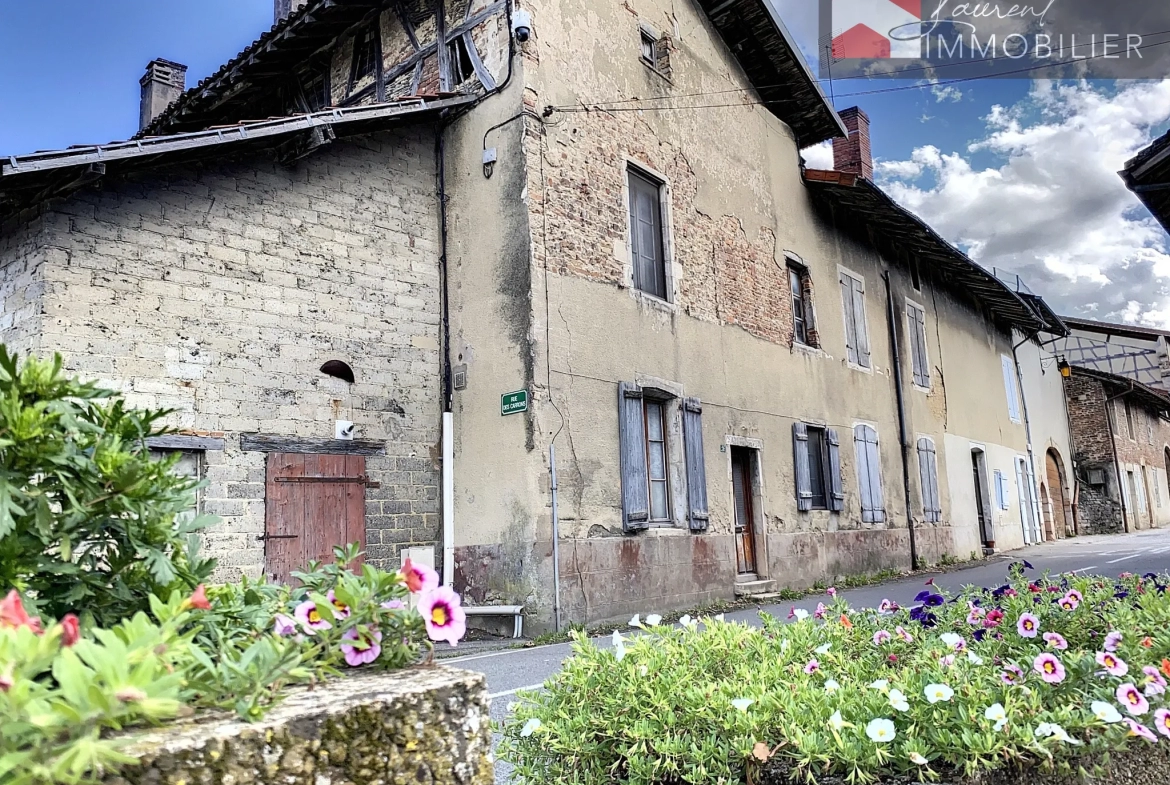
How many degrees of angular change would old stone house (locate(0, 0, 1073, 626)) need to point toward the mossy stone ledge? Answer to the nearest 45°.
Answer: approximately 45° to its right

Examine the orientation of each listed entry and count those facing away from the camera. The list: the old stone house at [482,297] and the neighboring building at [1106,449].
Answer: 0

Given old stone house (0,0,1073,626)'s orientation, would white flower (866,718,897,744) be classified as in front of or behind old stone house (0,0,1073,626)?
in front

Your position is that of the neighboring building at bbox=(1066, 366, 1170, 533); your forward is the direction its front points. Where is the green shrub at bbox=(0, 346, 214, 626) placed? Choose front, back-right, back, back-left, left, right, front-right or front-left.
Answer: front-right

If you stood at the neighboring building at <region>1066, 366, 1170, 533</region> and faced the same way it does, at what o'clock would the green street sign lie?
The green street sign is roughly at 2 o'clock from the neighboring building.

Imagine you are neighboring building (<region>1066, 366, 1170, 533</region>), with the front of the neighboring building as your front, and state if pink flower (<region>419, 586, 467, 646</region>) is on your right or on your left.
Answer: on your right

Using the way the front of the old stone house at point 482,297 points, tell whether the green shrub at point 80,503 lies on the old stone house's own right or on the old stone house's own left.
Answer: on the old stone house's own right

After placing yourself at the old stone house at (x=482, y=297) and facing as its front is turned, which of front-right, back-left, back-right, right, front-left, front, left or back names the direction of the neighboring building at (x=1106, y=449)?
left

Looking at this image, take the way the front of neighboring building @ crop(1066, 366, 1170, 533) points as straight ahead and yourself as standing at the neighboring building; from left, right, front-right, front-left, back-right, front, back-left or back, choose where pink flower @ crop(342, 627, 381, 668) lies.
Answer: front-right

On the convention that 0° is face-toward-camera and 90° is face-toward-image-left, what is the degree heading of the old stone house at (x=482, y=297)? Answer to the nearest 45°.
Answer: approximately 315°
